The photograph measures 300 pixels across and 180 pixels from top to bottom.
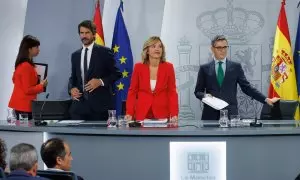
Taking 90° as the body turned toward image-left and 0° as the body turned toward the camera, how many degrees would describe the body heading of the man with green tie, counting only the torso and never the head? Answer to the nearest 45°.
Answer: approximately 0°

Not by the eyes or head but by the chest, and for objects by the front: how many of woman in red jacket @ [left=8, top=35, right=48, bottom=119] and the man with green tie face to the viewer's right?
1

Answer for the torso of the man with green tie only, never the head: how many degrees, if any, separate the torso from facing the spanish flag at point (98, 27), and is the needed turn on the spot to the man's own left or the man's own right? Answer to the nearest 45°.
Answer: approximately 135° to the man's own right

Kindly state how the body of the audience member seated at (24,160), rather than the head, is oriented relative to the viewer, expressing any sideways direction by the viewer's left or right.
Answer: facing away from the viewer and to the right of the viewer

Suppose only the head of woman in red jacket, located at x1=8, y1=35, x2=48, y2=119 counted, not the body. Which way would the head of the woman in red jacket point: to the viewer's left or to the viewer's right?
to the viewer's right

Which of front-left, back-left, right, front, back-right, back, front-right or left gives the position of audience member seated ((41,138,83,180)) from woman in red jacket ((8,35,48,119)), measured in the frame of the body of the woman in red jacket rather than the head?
right

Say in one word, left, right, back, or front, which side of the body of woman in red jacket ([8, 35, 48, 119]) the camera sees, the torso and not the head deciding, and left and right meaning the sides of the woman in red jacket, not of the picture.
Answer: right

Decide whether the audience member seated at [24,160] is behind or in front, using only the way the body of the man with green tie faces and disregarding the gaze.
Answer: in front

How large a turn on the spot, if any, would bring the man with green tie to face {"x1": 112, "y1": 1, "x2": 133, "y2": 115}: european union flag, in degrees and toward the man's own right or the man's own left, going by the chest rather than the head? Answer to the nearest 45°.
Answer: approximately 135° to the man's own right

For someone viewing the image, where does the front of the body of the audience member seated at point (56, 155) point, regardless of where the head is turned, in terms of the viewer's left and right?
facing away from the viewer and to the right of the viewer
